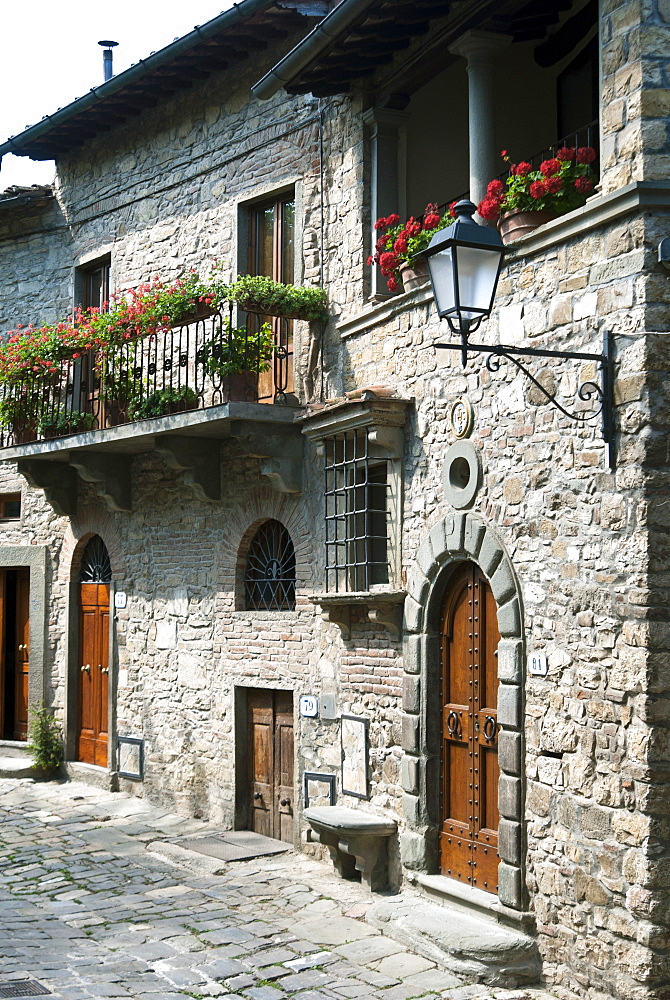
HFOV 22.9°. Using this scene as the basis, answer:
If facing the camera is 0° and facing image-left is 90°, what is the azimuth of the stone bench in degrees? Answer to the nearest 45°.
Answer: approximately 45°

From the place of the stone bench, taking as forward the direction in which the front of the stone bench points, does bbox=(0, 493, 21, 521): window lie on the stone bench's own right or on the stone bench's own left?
on the stone bench's own right

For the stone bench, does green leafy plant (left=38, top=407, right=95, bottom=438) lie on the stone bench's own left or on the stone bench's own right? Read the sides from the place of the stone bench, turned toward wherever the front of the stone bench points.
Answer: on the stone bench's own right

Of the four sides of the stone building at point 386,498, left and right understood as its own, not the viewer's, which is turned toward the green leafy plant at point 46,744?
right

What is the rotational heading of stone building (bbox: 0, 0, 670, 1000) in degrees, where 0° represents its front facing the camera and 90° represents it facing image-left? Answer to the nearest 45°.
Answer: approximately 45°

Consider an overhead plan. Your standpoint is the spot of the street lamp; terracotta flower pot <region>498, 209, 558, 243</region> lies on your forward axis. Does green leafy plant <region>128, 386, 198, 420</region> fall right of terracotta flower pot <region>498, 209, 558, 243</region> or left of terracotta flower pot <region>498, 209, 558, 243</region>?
left
